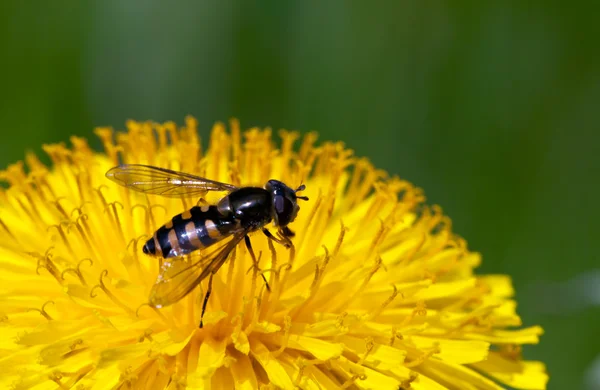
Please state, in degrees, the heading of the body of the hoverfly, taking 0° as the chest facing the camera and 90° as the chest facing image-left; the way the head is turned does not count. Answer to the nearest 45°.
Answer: approximately 270°
